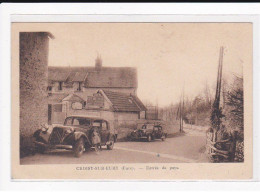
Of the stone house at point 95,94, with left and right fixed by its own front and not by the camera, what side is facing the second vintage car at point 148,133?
left

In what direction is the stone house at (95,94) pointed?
toward the camera

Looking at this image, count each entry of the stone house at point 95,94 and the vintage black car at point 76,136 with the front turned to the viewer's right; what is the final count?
0

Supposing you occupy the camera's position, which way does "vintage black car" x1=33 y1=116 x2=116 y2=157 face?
facing the viewer and to the left of the viewer
